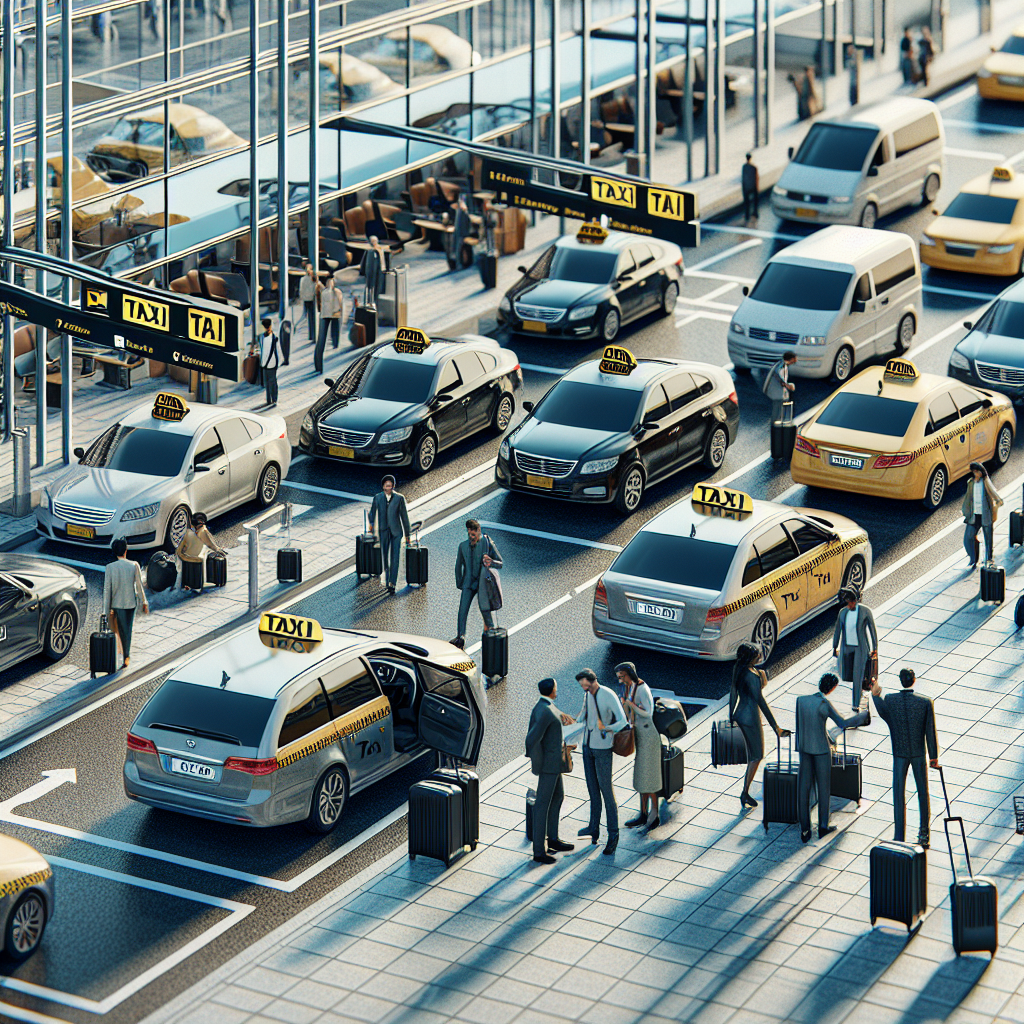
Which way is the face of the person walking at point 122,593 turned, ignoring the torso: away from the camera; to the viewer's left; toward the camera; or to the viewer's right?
away from the camera

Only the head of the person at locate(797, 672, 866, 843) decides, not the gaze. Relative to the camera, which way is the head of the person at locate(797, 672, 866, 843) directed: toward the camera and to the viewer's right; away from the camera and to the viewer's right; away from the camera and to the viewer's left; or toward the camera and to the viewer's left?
away from the camera and to the viewer's right

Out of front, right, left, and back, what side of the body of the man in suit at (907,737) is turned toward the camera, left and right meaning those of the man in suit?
back

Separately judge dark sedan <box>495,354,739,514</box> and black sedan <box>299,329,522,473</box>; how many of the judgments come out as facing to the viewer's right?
0

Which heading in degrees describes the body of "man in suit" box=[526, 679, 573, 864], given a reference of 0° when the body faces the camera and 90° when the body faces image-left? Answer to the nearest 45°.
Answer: approximately 270°

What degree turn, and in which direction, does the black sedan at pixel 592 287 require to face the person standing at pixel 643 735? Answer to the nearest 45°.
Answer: approximately 45° to its left

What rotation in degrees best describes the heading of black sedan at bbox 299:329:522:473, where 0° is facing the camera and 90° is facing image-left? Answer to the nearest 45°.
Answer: approximately 45°

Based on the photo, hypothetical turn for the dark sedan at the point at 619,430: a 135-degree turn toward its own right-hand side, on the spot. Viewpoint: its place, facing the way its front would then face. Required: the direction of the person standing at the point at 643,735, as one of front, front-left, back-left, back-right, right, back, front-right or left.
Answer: back

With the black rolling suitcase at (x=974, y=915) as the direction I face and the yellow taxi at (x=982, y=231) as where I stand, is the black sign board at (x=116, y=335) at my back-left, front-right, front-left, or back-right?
front-right

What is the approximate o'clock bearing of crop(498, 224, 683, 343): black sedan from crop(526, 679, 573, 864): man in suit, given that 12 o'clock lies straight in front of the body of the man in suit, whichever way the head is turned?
The black sedan is roughly at 9 o'clock from the man in suit.

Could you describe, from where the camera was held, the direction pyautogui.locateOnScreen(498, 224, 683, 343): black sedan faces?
facing the viewer and to the left of the viewer

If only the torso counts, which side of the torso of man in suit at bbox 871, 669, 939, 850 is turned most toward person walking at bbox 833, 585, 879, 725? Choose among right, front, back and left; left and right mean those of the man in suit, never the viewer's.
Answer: front

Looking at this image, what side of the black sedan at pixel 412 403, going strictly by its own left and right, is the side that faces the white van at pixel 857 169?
back

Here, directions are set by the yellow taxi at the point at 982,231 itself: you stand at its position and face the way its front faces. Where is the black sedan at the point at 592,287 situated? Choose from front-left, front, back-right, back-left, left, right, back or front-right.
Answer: front

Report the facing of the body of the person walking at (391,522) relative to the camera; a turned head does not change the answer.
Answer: toward the camera

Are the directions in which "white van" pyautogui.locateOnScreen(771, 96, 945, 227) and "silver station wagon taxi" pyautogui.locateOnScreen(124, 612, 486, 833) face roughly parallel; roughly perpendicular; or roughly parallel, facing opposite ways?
roughly parallel, facing opposite ways

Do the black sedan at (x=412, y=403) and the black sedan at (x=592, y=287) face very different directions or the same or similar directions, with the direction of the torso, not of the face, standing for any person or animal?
same or similar directions
